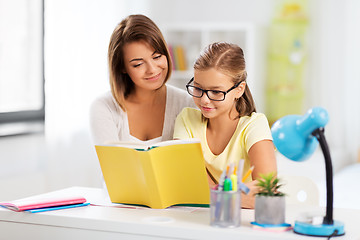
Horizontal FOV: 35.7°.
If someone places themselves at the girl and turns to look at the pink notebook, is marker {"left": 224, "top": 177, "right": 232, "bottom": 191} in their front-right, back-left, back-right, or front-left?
front-left

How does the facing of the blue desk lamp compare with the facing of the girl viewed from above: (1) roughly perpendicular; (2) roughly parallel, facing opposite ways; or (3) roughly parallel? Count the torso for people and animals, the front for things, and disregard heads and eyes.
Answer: roughly perpendicular

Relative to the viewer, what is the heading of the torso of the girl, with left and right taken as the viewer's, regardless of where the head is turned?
facing the viewer and to the left of the viewer

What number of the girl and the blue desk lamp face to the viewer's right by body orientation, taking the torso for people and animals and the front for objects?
0

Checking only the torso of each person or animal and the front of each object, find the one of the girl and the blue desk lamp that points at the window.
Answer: the blue desk lamp

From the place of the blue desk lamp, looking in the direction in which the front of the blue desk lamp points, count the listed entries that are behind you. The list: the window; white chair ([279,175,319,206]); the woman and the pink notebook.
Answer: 0

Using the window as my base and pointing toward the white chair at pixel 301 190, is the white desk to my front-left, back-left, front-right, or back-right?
front-right

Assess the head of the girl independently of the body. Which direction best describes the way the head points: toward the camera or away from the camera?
toward the camera

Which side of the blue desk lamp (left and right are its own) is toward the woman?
front

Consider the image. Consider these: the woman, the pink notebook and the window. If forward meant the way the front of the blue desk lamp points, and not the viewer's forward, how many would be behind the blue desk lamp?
0

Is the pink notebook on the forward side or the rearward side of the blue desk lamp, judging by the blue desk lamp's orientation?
on the forward side

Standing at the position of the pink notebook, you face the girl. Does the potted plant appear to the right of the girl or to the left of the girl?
right
